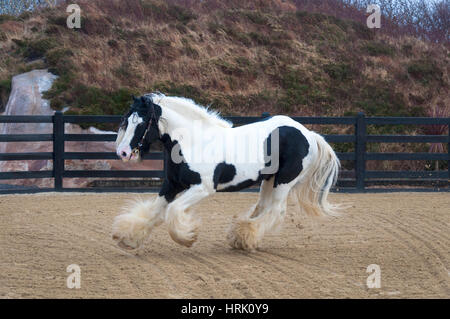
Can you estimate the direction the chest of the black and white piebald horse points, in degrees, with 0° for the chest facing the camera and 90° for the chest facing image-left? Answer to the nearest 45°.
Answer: approximately 90°

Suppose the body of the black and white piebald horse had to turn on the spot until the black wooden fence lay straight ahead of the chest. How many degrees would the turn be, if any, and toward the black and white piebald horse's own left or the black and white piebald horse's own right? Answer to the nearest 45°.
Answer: approximately 90° to the black and white piebald horse's own right
